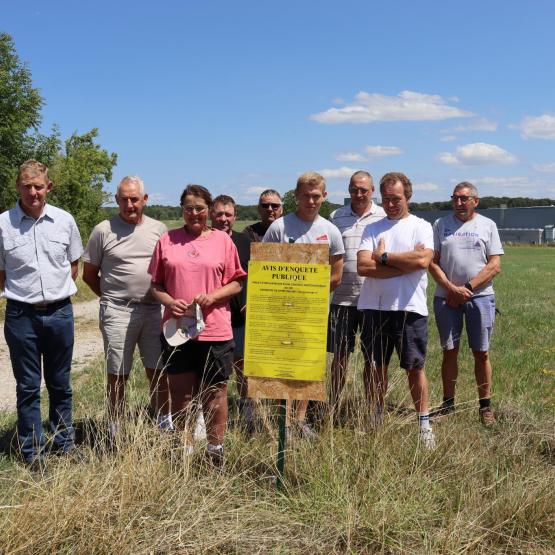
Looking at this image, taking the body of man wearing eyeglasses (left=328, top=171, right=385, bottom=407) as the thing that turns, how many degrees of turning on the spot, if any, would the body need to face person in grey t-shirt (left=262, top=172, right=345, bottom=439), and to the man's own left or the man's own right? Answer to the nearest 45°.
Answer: approximately 45° to the man's own right

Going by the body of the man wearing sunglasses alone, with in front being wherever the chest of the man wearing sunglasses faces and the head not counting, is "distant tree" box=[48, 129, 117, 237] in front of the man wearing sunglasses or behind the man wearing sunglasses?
behind

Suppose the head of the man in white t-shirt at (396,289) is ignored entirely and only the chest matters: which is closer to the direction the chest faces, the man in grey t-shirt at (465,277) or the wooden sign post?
the wooden sign post

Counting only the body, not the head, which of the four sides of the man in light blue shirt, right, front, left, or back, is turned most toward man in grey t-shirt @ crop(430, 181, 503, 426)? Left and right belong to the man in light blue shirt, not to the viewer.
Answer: left

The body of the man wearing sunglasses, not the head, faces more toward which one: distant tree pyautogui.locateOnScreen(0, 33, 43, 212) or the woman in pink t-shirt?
the woman in pink t-shirt

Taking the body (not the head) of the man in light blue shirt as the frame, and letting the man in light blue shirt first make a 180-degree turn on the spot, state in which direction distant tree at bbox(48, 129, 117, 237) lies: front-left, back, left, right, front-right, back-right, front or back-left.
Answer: front

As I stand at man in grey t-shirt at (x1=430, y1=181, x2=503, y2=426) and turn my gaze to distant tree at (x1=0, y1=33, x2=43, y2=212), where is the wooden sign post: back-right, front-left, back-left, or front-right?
back-left

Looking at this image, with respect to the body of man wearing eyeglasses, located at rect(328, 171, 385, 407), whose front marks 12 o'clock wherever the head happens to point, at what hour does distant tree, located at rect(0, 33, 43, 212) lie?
The distant tree is roughly at 5 o'clock from the man wearing eyeglasses.
